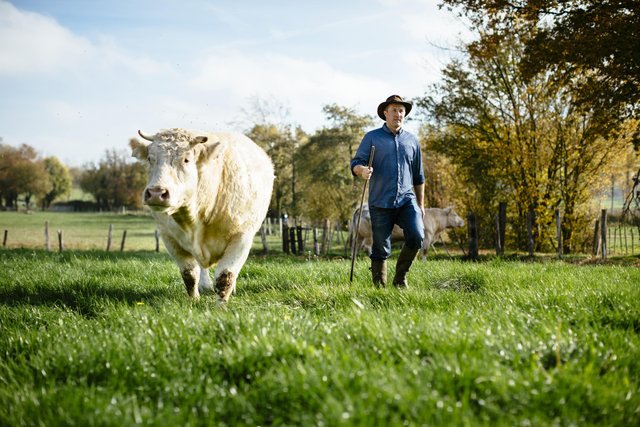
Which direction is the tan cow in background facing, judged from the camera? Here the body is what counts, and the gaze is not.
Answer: to the viewer's right

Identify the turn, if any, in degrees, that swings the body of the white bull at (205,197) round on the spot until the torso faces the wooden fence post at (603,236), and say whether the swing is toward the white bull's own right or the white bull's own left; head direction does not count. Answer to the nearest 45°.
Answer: approximately 180°

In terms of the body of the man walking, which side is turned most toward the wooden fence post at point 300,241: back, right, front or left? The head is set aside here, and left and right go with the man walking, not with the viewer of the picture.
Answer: back

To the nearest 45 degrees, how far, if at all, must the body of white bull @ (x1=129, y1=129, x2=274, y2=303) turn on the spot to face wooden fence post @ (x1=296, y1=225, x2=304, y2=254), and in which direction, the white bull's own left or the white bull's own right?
approximately 135° to the white bull's own right

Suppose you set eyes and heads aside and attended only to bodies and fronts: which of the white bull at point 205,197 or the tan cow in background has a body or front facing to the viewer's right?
the tan cow in background

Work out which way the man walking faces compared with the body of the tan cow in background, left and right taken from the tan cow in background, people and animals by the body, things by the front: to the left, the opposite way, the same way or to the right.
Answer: to the right

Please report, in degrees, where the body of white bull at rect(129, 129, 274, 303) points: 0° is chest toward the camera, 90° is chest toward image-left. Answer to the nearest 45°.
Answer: approximately 45°

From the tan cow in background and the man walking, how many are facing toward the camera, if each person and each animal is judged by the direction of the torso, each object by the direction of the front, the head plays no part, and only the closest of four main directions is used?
1

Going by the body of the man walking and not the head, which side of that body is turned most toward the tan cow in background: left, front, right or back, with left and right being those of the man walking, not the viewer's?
back

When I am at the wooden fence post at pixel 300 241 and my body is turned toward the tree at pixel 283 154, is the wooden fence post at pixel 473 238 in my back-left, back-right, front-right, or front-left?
back-right

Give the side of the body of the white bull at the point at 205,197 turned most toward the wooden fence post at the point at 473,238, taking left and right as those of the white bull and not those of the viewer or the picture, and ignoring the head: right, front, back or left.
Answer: back
